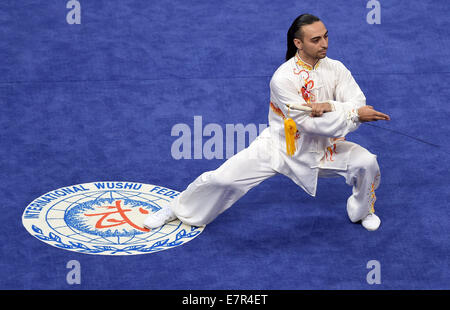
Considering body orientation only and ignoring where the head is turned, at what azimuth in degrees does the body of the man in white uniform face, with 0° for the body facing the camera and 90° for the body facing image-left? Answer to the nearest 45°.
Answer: approximately 315°
